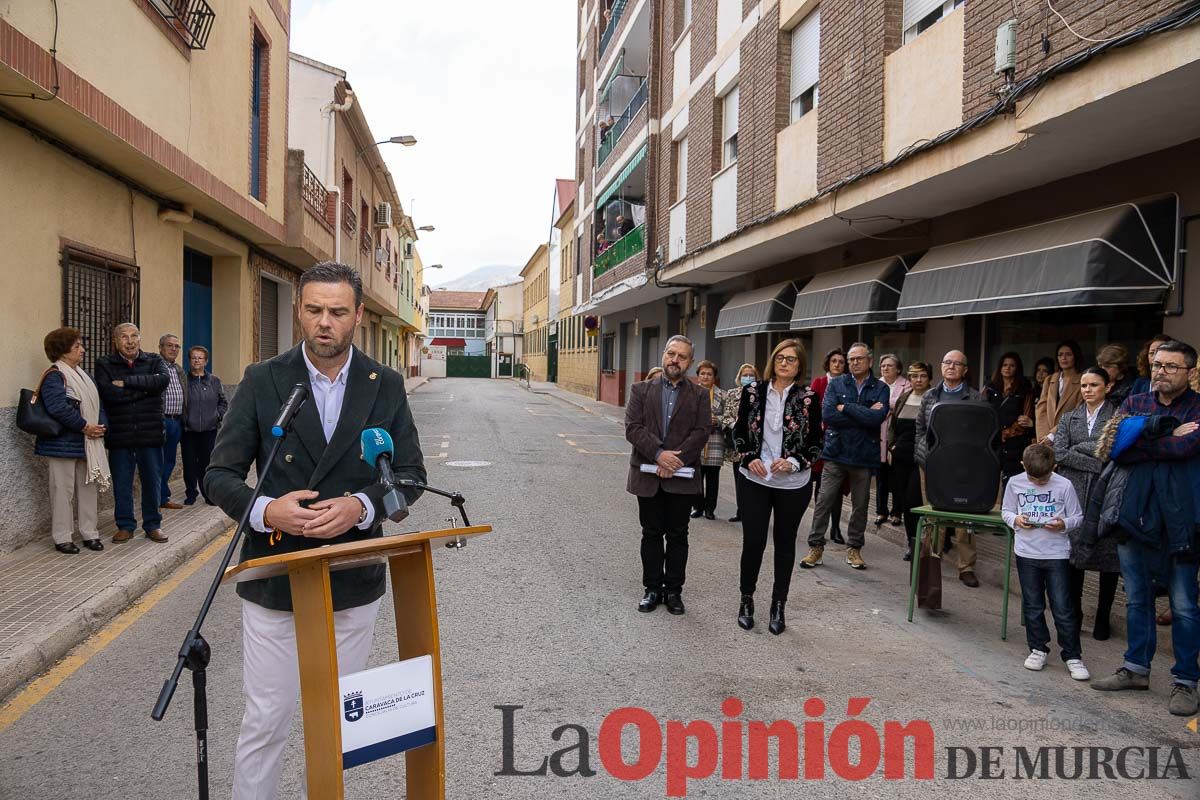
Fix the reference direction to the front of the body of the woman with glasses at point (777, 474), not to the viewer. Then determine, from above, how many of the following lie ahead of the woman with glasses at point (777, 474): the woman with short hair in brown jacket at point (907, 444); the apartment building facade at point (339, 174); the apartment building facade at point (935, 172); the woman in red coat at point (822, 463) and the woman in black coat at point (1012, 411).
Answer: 0

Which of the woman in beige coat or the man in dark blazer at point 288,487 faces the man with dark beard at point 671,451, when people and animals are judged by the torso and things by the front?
the woman in beige coat

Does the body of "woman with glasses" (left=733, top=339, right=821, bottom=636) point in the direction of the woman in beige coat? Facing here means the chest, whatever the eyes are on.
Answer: no

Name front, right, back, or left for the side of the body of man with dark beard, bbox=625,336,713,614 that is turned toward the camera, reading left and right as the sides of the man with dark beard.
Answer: front

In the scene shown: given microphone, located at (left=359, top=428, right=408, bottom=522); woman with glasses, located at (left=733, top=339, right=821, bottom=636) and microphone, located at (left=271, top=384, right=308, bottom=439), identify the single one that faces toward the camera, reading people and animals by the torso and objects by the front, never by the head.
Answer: the woman with glasses

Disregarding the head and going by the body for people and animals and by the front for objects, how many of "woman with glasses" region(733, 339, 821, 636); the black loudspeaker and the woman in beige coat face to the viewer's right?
0

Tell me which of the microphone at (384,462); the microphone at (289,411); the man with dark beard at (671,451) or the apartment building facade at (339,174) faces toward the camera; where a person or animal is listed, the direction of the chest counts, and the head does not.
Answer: the man with dark beard

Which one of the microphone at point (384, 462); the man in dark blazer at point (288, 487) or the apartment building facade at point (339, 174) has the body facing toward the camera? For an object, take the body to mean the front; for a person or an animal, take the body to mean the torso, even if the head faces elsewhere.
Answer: the man in dark blazer

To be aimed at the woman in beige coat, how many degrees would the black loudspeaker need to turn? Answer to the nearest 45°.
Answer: approximately 180°

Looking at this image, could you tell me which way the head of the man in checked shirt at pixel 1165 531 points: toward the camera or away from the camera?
toward the camera

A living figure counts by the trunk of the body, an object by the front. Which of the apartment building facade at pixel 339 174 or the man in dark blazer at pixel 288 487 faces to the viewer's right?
the apartment building facade

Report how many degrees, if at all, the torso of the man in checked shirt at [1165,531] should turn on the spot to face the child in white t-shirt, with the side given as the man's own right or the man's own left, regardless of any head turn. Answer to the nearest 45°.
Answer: approximately 90° to the man's own right

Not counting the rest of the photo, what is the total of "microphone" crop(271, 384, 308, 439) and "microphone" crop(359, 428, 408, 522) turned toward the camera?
0

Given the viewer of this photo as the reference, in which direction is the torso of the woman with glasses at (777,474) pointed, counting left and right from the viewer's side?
facing the viewer

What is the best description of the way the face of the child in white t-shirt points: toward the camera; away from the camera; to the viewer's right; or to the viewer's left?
toward the camera

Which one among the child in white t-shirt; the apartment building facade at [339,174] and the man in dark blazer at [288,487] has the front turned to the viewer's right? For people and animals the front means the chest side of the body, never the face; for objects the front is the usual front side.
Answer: the apartment building facade

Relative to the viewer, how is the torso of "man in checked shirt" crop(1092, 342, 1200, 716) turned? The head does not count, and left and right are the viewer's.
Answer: facing the viewer and to the left of the viewer

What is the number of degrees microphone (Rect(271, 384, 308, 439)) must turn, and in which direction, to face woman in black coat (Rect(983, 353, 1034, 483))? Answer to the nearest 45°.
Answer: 0° — it already faces them

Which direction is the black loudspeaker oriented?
toward the camera
